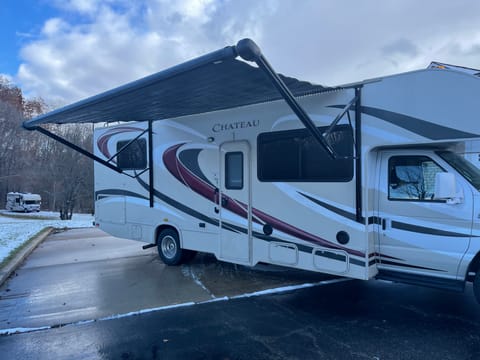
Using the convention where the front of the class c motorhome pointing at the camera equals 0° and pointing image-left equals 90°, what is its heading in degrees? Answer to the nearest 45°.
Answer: approximately 315°

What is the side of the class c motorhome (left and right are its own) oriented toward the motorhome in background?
back
